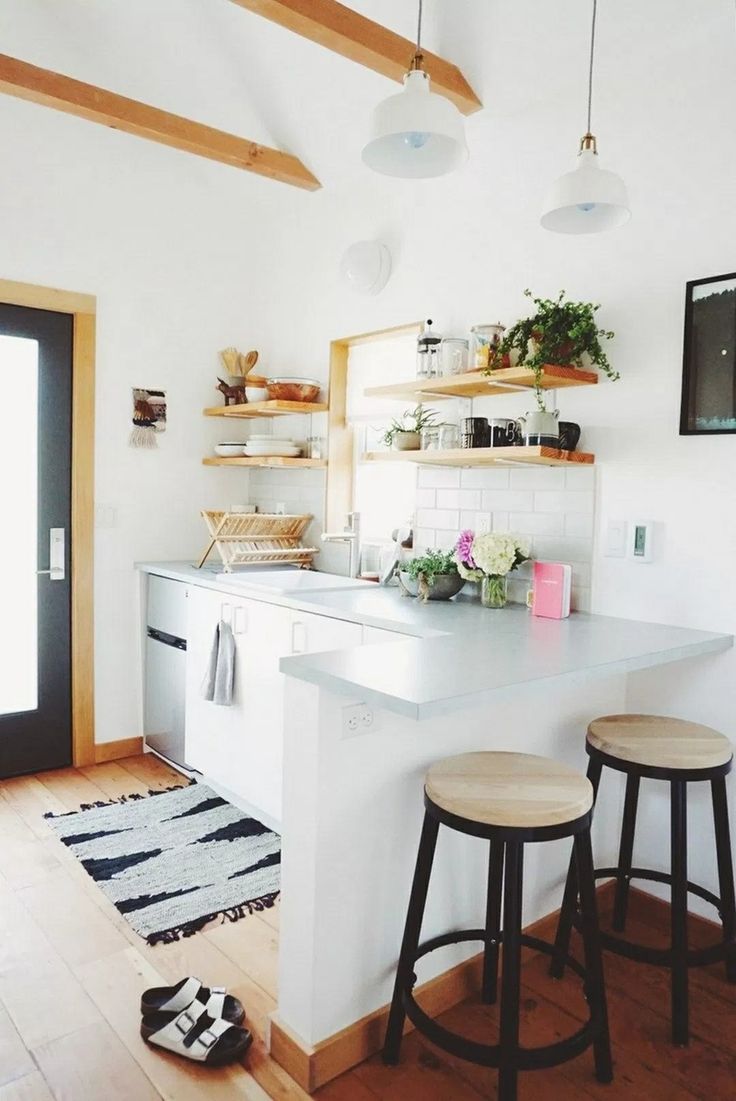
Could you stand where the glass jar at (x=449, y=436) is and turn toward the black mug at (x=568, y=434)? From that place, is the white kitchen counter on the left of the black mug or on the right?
right

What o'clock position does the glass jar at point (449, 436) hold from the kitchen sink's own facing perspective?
The glass jar is roughly at 9 o'clock from the kitchen sink.

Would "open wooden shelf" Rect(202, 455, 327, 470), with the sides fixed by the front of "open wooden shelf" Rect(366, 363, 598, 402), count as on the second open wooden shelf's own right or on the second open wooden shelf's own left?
on the second open wooden shelf's own right

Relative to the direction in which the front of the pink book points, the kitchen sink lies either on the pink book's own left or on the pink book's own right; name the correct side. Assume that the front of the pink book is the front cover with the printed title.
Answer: on the pink book's own right

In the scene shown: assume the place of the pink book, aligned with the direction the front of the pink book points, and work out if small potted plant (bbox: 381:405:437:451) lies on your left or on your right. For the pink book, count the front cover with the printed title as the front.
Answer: on your right

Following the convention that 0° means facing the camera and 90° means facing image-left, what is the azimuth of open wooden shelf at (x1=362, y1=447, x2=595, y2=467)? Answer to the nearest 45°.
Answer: approximately 45°

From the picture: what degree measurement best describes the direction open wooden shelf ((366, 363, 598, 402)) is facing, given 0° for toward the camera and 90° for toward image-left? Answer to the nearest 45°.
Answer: approximately 45°

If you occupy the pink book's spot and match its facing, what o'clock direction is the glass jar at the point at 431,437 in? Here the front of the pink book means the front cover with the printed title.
The glass jar is roughly at 3 o'clock from the pink book.

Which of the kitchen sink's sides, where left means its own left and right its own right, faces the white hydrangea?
left
